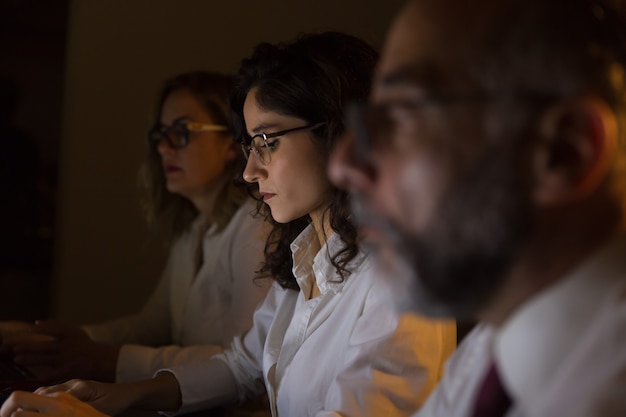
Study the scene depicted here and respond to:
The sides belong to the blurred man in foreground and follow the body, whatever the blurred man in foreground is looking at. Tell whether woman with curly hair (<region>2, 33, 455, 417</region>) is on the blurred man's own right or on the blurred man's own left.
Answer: on the blurred man's own right

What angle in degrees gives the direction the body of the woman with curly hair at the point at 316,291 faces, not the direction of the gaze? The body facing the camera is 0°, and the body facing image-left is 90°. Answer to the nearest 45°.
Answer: approximately 45°

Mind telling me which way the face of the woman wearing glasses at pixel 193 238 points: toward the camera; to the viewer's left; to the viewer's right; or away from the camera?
to the viewer's left

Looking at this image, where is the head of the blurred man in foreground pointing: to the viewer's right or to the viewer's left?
to the viewer's left

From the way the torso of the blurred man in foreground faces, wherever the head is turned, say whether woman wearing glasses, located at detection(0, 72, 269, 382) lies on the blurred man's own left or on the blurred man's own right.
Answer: on the blurred man's own right

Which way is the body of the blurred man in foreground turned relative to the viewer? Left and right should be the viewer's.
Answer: facing to the left of the viewer

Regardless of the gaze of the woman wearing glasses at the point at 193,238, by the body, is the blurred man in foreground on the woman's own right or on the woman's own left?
on the woman's own left

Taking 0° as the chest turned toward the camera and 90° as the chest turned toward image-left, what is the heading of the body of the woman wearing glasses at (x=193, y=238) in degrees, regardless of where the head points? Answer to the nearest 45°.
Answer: approximately 45°

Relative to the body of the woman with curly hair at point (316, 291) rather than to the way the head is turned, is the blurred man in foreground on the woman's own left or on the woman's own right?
on the woman's own left
